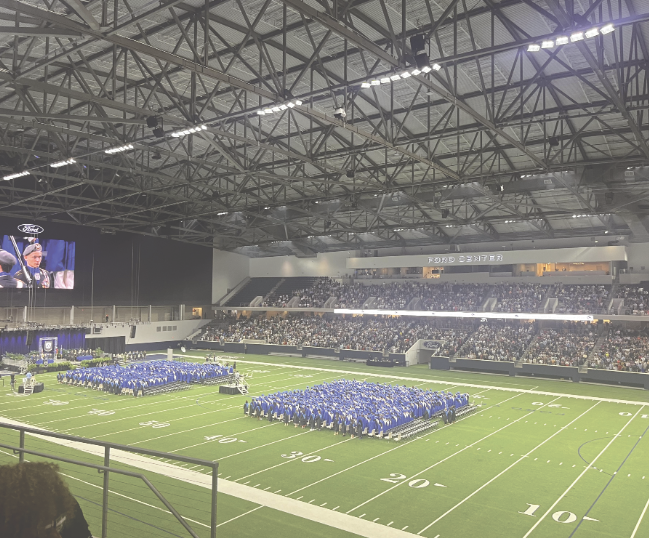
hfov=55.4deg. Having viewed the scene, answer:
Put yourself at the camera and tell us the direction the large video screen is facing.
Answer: facing the viewer and to the right of the viewer
